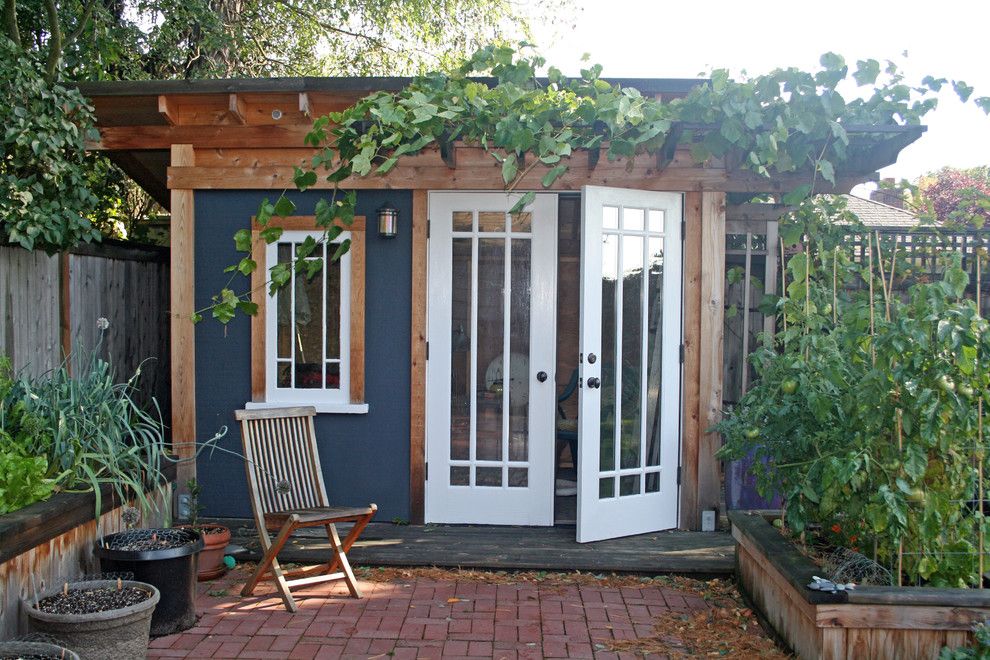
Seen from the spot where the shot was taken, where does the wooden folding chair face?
facing the viewer and to the right of the viewer

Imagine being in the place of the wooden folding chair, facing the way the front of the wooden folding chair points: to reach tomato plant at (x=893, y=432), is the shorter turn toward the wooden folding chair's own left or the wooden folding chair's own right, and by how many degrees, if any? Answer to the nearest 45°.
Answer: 0° — it already faces it

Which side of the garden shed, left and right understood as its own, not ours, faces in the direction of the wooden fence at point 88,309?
right

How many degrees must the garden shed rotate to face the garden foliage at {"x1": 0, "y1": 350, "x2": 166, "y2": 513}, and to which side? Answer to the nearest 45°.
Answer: approximately 45° to its right

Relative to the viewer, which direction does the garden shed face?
toward the camera

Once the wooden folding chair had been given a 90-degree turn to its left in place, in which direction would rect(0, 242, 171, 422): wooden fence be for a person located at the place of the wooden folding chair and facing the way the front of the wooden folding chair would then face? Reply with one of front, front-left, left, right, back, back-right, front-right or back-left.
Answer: left

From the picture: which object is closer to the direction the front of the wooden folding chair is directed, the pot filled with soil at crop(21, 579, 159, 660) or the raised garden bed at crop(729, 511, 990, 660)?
the raised garden bed

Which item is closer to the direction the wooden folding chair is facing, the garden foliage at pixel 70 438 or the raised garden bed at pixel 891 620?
the raised garden bed

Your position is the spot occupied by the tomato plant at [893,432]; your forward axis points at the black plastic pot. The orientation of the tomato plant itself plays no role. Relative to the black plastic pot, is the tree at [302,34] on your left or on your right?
right
